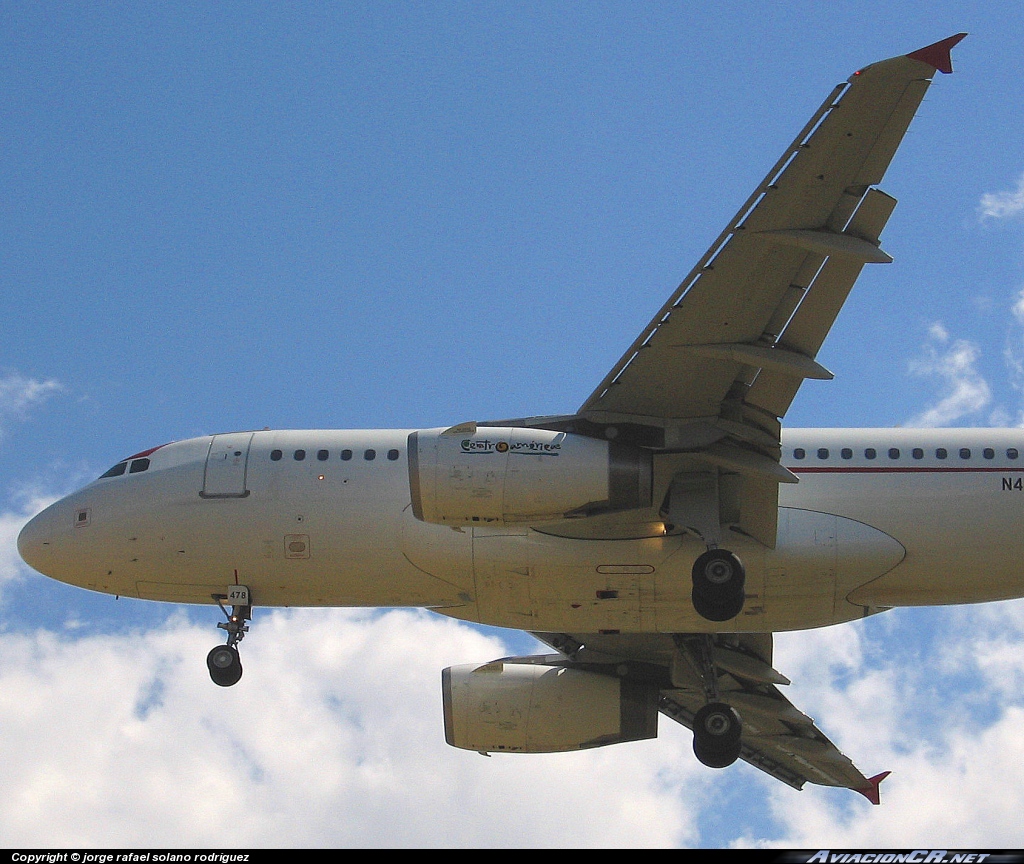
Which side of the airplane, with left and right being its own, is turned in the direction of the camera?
left
